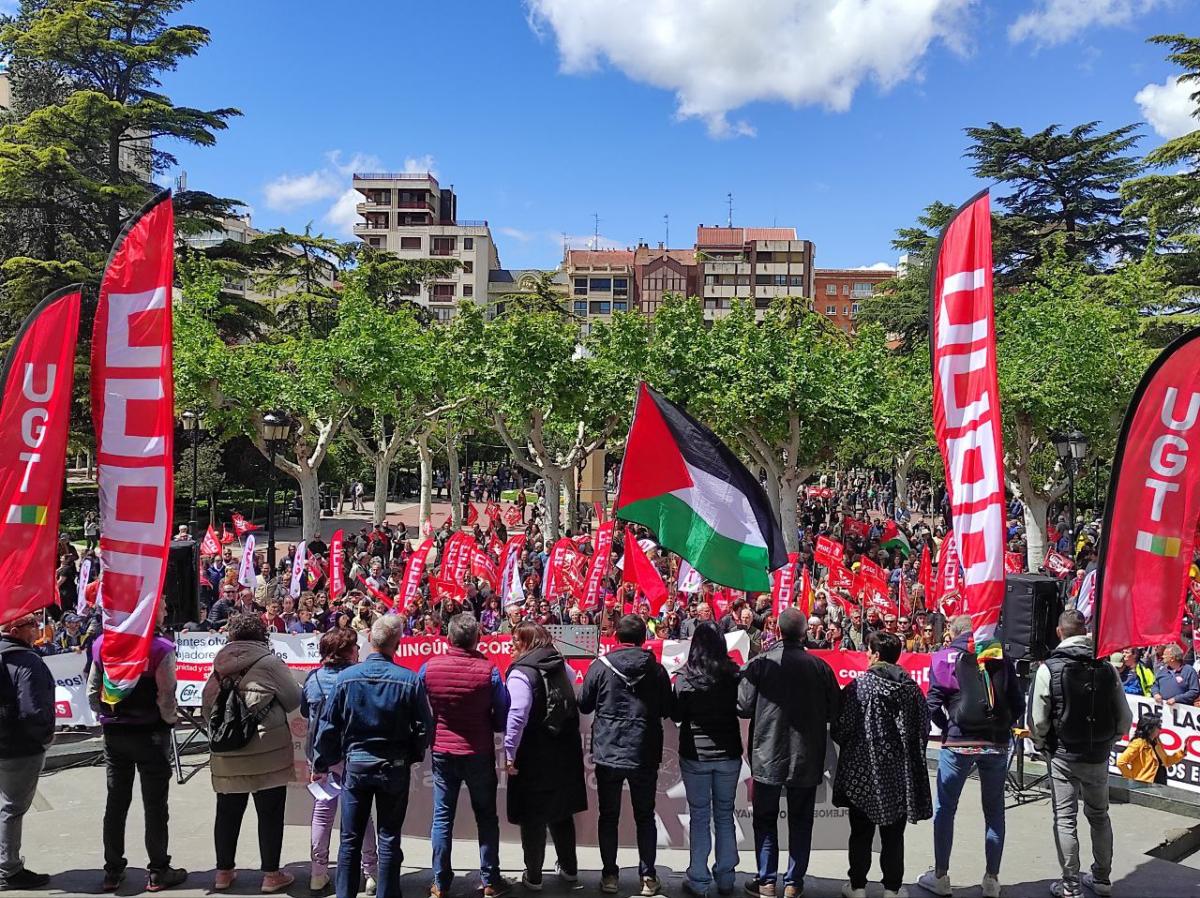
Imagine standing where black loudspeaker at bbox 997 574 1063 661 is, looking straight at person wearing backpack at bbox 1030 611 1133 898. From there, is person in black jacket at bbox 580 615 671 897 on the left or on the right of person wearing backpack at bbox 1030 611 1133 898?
right

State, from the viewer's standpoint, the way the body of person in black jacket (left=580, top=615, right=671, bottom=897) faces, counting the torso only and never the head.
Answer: away from the camera

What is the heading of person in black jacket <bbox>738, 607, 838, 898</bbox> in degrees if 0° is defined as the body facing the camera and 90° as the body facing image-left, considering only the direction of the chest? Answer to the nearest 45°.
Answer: approximately 180°

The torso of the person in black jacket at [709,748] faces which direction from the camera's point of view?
away from the camera

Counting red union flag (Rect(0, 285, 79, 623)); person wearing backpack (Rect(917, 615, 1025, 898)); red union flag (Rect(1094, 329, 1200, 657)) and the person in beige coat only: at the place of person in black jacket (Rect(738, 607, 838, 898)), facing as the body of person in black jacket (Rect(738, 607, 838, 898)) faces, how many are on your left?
2

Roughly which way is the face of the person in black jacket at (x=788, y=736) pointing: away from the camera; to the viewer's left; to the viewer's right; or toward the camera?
away from the camera

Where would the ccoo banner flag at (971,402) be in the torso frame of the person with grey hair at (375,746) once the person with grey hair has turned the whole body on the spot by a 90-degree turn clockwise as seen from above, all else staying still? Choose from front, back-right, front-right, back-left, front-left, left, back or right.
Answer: front

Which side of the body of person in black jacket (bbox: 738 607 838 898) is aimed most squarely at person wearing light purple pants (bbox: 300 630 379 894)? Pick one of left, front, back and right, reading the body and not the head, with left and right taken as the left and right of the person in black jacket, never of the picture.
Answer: left

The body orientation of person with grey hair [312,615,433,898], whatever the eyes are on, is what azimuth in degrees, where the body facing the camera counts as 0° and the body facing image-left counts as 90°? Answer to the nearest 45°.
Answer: approximately 180°

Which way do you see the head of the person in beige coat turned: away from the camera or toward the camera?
away from the camera
